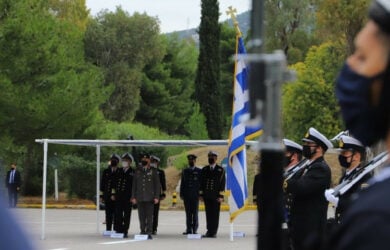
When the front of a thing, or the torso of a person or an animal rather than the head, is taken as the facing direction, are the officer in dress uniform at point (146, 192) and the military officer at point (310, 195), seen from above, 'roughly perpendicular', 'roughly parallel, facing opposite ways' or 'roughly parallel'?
roughly perpendicular

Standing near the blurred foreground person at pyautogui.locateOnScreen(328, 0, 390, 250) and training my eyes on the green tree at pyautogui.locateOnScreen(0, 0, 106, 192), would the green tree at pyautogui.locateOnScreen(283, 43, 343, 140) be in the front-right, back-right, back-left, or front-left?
front-right

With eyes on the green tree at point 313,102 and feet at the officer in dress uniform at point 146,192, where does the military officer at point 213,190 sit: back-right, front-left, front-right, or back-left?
front-right

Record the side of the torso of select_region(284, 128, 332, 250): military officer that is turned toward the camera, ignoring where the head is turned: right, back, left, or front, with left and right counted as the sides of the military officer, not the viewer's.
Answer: left

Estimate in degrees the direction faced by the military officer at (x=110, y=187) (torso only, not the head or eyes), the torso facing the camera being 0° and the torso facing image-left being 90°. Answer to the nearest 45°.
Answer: approximately 315°

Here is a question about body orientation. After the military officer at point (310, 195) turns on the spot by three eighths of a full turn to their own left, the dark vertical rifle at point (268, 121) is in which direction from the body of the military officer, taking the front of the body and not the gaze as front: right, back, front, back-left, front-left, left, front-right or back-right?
front-right

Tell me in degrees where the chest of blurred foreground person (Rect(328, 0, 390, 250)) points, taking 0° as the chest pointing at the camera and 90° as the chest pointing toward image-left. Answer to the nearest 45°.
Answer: approximately 90°

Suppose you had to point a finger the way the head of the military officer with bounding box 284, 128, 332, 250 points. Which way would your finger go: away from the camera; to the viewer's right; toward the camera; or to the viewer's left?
to the viewer's left

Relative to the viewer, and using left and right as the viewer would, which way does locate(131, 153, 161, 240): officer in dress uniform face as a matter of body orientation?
facing the viewer

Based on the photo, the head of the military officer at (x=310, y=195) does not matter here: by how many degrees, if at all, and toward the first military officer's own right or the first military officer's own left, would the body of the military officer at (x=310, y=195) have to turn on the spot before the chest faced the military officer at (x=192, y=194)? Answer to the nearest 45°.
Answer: approximately 90° to the first military officer's own right

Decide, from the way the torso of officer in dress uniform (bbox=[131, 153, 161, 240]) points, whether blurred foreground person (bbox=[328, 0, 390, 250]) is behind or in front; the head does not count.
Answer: in front

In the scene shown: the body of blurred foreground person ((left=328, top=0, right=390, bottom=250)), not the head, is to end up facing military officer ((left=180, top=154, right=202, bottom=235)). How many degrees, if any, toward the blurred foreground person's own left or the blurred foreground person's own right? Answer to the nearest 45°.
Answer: approximately 90° to the blurred foreground person's own right
